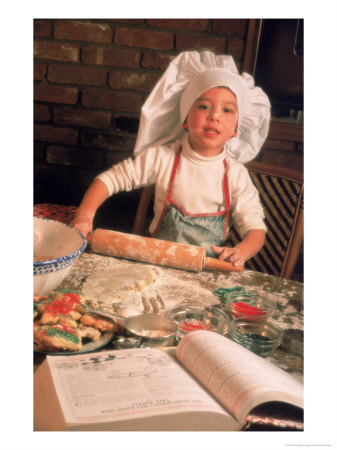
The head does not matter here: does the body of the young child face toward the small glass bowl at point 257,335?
yes

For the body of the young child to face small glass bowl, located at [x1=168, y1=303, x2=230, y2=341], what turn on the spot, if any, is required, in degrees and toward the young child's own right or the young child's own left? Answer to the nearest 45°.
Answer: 0° — they already face it

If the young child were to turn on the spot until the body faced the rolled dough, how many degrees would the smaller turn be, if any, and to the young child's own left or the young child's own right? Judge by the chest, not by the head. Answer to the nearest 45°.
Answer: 0° — they already face it

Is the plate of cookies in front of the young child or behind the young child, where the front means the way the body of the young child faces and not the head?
in front

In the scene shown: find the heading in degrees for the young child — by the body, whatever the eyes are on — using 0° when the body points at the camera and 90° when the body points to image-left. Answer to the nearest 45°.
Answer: approximately 0°

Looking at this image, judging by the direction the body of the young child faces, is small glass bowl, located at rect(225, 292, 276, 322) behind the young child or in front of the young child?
in front

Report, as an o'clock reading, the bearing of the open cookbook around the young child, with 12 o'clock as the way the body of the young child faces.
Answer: The open cookbook is roughly at 12 o'clock from the young child.
